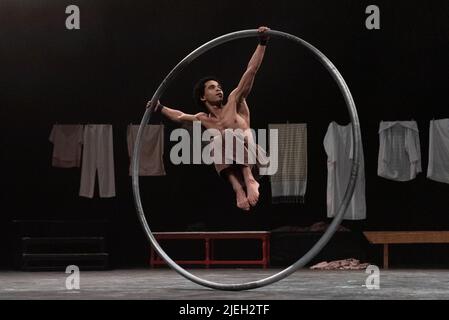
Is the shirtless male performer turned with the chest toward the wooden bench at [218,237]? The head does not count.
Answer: no

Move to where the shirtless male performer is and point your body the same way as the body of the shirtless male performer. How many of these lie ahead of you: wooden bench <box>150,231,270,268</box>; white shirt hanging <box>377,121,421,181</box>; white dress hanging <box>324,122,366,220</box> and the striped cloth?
0

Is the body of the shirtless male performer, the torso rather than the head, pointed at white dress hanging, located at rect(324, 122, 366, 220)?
no

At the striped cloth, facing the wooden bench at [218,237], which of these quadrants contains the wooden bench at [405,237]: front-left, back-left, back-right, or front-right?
back-left

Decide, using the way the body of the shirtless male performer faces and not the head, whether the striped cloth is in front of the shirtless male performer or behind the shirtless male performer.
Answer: behind

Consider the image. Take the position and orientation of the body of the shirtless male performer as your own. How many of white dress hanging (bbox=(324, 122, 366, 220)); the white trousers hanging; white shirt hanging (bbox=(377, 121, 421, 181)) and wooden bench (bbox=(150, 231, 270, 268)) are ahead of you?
0

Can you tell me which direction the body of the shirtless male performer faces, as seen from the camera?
toward the camera

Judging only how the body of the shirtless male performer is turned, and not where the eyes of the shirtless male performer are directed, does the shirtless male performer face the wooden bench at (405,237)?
no

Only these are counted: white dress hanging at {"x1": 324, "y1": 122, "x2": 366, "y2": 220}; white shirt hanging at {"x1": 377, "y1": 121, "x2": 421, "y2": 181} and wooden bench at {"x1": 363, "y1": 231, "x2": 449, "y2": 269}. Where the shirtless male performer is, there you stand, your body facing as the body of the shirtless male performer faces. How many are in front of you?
0

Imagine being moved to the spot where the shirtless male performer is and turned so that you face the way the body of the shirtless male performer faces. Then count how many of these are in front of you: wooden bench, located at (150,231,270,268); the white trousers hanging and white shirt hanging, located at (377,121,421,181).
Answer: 0
